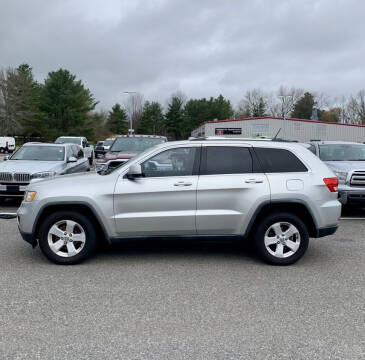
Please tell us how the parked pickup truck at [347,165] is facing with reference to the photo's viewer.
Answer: facing the viewer and to the right of the viewer

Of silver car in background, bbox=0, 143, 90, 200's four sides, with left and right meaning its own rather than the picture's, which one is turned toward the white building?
back

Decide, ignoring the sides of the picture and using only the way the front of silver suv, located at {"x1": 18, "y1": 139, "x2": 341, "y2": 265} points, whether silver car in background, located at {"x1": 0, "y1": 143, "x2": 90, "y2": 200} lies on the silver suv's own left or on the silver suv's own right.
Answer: on the silver suv's own right

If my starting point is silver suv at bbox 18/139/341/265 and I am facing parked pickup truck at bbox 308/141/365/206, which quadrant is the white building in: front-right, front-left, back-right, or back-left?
front-left

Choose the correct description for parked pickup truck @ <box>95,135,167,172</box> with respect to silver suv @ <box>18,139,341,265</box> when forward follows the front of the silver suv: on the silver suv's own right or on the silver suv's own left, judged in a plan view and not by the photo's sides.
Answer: on the silver suv's own right

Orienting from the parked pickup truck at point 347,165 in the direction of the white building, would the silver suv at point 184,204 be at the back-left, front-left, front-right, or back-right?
back-left

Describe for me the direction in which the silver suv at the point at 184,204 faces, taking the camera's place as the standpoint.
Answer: facing to the left of the viewer

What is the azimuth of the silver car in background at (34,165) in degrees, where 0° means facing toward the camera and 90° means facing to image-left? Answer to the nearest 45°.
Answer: approximately 45°

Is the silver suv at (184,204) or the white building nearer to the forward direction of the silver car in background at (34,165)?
the silver suv

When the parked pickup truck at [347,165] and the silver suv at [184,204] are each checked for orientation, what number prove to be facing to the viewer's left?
1

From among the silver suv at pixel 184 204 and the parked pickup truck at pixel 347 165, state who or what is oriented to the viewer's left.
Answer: the silver suv

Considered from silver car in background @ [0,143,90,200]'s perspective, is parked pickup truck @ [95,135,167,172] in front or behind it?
behind

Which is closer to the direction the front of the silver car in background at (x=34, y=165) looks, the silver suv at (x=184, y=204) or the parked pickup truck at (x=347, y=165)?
the silver suv

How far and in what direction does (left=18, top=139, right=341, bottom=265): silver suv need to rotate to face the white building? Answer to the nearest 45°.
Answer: approximately 90° to its right

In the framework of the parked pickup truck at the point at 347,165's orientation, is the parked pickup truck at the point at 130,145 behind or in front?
behind
